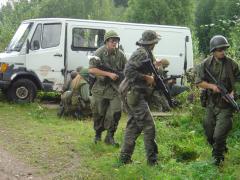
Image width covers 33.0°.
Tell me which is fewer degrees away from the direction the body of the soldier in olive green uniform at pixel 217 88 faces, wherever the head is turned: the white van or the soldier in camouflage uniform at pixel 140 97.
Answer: the soldier in camouflage uniform

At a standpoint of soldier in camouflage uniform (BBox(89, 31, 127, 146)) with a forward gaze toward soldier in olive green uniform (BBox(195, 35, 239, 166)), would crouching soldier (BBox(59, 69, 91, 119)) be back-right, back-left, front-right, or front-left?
back-left

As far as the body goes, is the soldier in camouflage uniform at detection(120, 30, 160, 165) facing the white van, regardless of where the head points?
no

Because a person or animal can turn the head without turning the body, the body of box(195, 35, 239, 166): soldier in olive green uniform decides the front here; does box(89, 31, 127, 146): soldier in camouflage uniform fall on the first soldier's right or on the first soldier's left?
on the first soldier's right

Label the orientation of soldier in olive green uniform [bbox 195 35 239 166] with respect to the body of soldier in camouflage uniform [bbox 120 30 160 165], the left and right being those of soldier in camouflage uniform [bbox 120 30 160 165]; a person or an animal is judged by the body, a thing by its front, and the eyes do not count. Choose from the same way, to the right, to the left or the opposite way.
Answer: to the right

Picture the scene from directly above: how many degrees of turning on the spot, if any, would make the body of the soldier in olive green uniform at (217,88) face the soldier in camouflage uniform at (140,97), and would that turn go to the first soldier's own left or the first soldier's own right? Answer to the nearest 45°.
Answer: approximately 90° to the first soldier's own right

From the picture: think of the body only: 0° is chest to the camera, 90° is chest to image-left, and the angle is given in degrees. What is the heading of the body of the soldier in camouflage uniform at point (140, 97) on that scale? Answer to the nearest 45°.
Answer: approximately 270°

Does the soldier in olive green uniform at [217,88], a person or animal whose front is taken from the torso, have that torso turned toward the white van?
no

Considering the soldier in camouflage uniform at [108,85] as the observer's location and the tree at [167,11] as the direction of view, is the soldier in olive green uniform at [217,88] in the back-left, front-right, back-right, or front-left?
back-right

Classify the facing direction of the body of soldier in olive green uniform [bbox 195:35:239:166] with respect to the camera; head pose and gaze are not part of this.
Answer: toward the camera

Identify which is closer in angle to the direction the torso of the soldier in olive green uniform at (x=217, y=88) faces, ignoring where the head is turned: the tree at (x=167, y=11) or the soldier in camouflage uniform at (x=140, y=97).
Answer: the soldier in camouflage uniform

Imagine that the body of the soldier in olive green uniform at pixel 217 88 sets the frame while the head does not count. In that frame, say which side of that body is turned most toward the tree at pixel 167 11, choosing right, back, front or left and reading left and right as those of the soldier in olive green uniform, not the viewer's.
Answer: back
